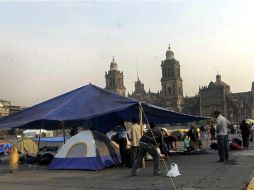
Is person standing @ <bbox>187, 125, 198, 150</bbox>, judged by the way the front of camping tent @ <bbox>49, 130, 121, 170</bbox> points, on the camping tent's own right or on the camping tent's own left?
on the camping tent's own left

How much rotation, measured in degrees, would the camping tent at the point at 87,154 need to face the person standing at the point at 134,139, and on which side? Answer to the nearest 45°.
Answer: approximately 90° to its left

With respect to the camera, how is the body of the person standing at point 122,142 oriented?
away from the camera

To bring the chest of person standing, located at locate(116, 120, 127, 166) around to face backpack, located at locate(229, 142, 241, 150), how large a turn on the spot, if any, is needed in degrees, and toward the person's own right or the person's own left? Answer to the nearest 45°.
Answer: approximately 45° to the person's own right

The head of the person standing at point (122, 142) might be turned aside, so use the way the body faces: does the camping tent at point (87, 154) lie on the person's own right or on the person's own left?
on the person's own left

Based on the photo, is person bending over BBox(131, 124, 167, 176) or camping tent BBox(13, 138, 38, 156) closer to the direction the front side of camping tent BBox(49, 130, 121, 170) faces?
the person bending over

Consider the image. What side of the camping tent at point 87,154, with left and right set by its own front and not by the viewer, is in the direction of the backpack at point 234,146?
left

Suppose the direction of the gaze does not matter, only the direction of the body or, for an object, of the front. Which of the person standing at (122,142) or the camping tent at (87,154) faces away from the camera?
the person standing
